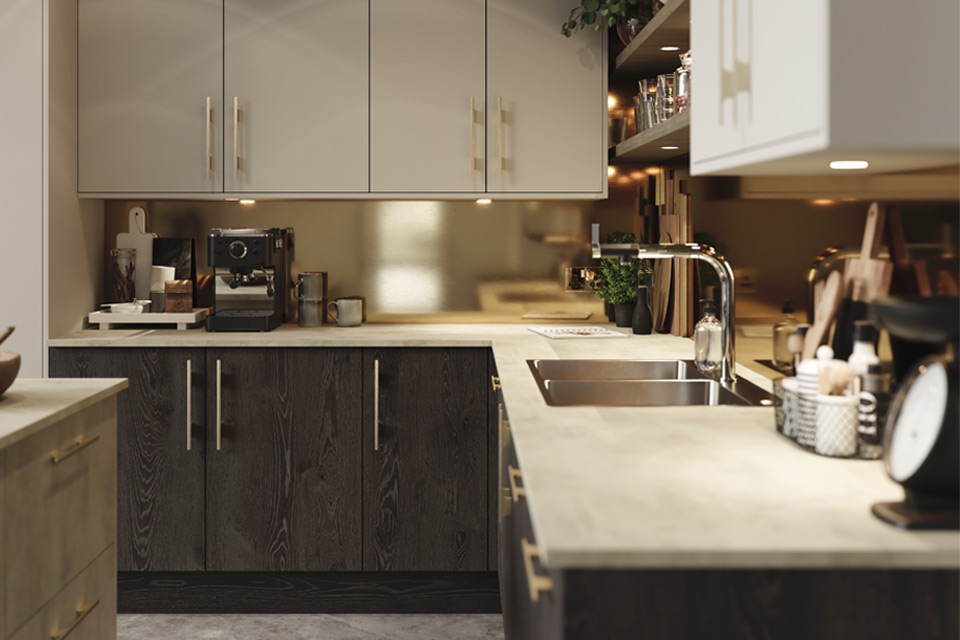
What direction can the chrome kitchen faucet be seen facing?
to the viewer's left

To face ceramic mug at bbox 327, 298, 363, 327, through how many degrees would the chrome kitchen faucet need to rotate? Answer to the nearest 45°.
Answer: approximately 45° to its right

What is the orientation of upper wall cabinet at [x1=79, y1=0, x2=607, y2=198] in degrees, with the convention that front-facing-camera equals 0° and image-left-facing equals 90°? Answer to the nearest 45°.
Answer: approximately 0°

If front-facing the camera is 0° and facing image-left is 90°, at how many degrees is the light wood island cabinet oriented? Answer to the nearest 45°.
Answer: approximately 270°

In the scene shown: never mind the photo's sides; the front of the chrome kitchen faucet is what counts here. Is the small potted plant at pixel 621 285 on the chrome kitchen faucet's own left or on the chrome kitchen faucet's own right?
on the chrome kitchen faucet's own right

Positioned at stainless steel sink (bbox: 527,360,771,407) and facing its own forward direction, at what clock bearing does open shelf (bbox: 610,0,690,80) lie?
The open shelf is roughly at 3 o'clock from the stainless steel sink.

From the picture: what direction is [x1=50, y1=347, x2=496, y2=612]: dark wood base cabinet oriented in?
toward the camera

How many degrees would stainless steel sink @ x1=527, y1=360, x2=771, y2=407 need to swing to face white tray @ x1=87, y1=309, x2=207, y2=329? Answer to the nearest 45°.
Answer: approximately 45° to its right

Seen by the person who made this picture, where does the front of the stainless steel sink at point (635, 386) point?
facing to the left of the viewer
